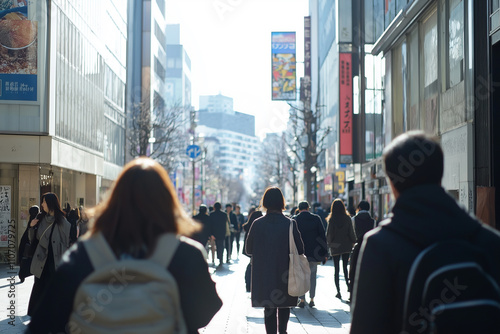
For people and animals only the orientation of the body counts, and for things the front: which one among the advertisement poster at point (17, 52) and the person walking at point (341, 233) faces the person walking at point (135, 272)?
the advertisement poster

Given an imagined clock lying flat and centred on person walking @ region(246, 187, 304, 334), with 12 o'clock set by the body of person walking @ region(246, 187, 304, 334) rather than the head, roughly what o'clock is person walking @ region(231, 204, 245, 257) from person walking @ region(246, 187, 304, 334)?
person walking @ region(231, 204, 245, 257) is roughly at 12 o'clock from person walking @ region(246, 187, 304, 334).

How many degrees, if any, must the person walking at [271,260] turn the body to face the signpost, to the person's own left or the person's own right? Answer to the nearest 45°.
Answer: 0° — they already face it

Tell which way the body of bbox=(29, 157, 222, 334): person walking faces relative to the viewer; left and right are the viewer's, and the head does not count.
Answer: facing away from the viewer

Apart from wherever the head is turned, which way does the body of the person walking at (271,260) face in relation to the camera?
away from the camera

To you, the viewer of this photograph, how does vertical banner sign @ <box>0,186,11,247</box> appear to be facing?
facing the viewer

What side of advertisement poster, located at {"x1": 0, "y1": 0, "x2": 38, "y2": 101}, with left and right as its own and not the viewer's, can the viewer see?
front

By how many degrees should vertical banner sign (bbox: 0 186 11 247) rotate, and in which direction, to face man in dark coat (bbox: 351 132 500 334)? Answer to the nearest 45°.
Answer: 0° — it already faces them

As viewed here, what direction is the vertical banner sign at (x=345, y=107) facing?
toward the camera
